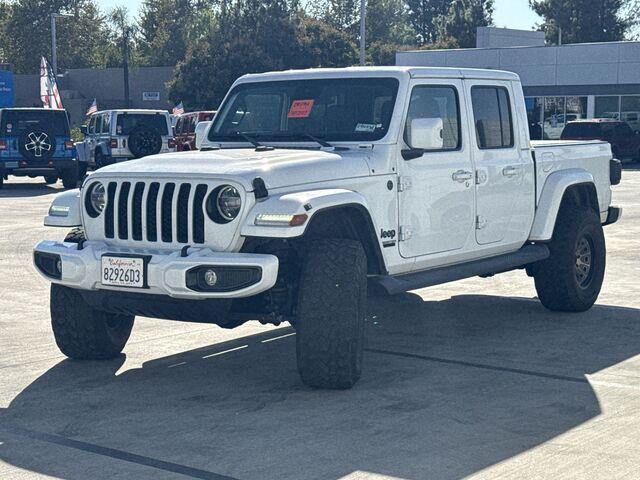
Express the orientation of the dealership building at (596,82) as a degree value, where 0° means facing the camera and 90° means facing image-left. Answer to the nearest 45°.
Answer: approximately 0°

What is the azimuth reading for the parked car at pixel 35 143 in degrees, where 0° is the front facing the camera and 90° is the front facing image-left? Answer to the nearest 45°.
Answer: approximately 180°

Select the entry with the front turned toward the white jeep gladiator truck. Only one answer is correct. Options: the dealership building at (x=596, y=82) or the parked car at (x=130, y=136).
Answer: the dealership building

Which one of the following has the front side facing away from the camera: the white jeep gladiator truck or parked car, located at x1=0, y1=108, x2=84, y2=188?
the parked car

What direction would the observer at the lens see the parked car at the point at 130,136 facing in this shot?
facing away from the viewer and to the left of the viewer

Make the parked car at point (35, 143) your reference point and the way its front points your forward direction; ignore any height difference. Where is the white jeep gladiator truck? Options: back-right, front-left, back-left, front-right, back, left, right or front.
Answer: back

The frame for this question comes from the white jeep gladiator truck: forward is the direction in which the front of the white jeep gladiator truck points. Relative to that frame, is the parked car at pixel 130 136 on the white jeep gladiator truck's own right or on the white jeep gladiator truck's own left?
on the white jeep gladiator truck's own right
